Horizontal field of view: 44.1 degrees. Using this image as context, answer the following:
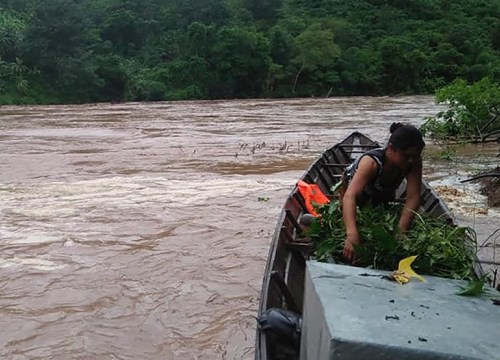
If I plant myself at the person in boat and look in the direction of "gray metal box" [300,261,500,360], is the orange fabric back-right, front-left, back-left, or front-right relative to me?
back-right

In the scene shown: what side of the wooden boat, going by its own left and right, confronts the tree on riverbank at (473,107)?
front

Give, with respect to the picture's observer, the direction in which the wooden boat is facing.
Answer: facing away from the viewer

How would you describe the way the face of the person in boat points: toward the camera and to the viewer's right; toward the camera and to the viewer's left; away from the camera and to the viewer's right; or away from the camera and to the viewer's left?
toward the camera and to the viewer's right
